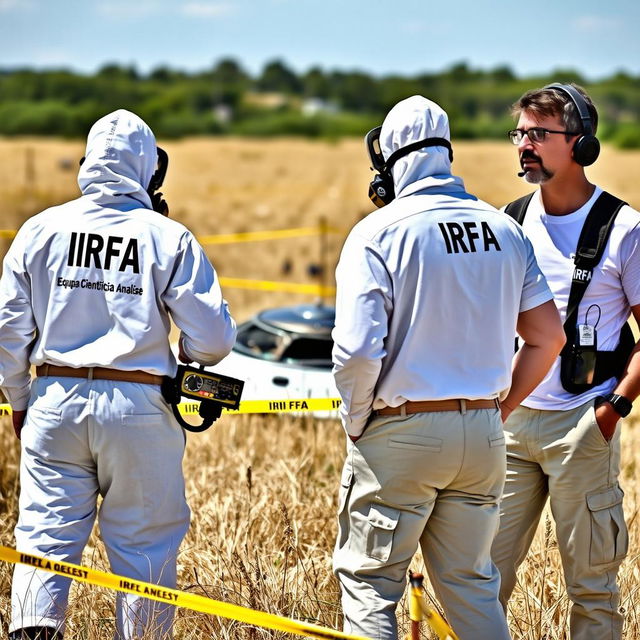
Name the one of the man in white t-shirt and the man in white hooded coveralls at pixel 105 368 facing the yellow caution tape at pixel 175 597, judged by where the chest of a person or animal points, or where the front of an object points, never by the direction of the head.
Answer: the man in white t-shirt

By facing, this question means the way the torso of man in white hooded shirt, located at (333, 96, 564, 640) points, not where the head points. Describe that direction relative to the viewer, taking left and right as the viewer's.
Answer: facing away from the viewer and to the left of the viewer

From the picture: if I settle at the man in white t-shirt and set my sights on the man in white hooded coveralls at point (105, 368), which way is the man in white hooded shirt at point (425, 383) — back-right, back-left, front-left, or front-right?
front-left

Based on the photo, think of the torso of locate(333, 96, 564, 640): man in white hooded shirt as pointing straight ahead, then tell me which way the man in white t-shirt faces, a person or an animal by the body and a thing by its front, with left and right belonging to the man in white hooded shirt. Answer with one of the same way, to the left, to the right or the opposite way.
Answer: to the left

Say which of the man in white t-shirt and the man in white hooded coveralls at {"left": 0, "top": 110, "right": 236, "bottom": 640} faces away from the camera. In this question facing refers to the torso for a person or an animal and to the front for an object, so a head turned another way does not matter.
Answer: the man in white hooded coveralls

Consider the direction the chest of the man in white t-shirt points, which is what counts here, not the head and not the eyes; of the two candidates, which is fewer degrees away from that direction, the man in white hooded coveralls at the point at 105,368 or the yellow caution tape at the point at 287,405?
the man in white hooded coveralls

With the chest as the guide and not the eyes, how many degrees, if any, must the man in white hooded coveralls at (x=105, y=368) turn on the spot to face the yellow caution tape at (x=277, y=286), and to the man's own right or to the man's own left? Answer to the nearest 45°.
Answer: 0° — they already face it

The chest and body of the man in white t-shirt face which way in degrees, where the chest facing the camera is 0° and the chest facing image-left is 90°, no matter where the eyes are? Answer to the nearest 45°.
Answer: approximately 45°

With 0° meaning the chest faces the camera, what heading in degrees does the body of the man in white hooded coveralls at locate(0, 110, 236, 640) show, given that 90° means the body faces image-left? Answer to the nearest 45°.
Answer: approximately 180°

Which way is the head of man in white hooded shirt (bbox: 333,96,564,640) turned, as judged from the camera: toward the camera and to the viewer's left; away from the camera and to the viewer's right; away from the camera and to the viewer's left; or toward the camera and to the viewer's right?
away from the camera and to the viewer's left

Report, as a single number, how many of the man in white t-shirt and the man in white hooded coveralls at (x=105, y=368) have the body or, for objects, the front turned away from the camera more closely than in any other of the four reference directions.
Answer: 1

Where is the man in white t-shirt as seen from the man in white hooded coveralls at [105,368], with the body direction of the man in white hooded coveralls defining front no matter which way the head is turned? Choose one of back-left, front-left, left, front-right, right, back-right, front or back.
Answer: right

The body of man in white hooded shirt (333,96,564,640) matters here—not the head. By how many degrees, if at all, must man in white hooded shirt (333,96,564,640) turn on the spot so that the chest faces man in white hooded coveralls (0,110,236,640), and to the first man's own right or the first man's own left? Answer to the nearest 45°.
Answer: approximately 45° to the first man's own left

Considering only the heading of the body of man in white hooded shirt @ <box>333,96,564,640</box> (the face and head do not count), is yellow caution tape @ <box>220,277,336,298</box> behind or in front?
in front

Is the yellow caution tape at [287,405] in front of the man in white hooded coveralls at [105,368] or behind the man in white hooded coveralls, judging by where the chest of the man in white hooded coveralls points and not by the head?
in front
